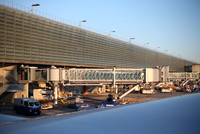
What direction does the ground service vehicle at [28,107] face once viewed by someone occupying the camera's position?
facing the viewer and to the right of the viewer
